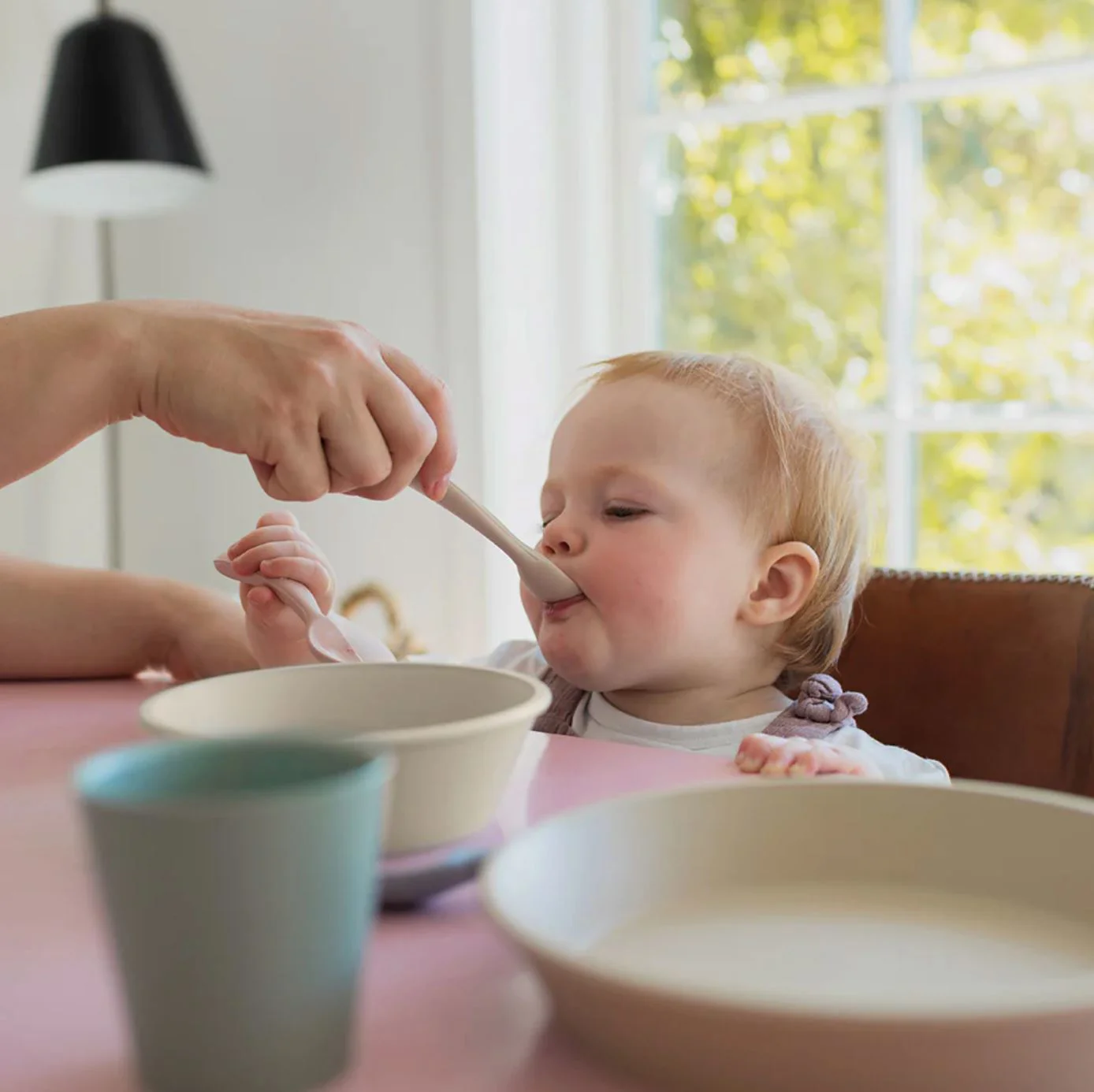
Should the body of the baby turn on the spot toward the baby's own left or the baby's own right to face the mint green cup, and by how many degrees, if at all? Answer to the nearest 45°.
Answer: approximately 45° to the baby's own left

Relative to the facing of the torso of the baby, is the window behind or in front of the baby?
behind

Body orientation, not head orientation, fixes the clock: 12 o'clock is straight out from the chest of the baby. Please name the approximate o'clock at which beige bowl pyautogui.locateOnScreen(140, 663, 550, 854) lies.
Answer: The beige bowl is roughly at 11 o'clock from the baby.

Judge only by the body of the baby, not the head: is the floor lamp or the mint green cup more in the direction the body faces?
the mint green cup

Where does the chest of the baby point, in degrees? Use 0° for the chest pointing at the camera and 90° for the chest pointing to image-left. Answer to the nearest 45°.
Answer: approximately 45°

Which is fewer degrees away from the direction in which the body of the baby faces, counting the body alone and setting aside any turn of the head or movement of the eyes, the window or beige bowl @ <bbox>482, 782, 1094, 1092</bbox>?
the beige bowl

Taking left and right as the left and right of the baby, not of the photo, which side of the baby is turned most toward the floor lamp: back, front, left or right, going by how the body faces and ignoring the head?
right

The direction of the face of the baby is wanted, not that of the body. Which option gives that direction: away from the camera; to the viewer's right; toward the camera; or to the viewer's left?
to the viewer's left
